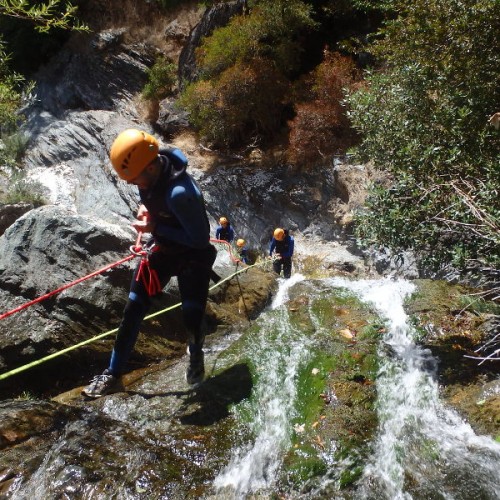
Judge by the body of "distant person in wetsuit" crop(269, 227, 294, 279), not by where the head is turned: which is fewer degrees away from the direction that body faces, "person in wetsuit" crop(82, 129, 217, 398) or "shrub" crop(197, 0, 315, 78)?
the person in wetsuit

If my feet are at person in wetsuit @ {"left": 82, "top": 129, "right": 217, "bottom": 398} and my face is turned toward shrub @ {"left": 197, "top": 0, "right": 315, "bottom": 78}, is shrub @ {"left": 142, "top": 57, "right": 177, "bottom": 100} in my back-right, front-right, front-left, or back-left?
front-left

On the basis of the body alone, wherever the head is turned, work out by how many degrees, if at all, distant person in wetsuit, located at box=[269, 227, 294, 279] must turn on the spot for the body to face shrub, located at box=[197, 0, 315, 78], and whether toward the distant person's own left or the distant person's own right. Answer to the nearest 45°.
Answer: approximately 135° to the distant person's own right

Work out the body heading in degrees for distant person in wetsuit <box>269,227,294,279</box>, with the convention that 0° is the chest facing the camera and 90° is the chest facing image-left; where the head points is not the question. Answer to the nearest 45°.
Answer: approximately 45°

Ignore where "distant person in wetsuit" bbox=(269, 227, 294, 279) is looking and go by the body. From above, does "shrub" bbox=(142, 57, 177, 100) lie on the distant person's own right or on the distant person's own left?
on the distant person's own right

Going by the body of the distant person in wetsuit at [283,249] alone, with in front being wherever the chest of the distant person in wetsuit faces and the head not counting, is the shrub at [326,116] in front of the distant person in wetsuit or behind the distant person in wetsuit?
behind

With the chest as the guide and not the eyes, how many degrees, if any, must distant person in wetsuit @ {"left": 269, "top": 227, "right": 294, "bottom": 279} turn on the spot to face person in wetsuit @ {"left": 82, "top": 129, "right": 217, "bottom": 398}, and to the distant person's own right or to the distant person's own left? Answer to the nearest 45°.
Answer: approximately 45° to the distant person's own left
